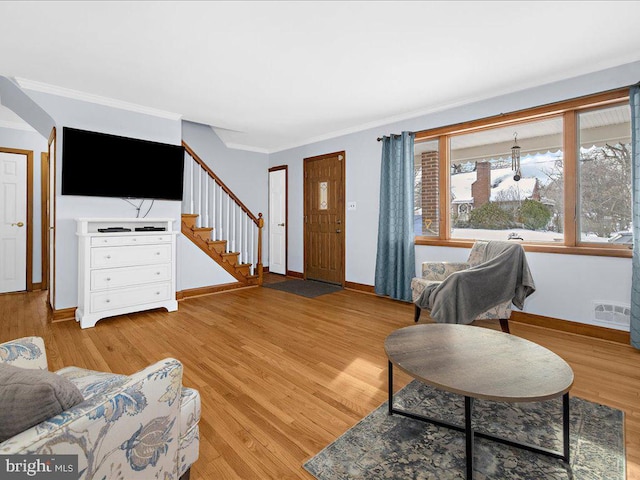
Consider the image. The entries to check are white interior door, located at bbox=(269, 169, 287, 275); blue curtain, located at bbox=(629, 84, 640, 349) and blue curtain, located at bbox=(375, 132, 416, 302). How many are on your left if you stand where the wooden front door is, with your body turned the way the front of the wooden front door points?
2

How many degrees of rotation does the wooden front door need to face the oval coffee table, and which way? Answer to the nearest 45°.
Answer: approximately 45° to its left

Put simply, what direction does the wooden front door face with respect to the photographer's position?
facing the viewer and to the left of the viewer

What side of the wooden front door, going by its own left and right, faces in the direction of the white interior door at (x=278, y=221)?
right

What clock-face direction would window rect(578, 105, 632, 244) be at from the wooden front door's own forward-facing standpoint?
The window is roughly at 9 o'clock from the wooden front door.

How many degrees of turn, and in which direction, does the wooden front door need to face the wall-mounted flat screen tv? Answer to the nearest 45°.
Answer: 0° — it already faces it

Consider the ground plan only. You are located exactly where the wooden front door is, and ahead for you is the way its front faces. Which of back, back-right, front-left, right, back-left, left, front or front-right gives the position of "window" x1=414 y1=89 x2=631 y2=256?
left
